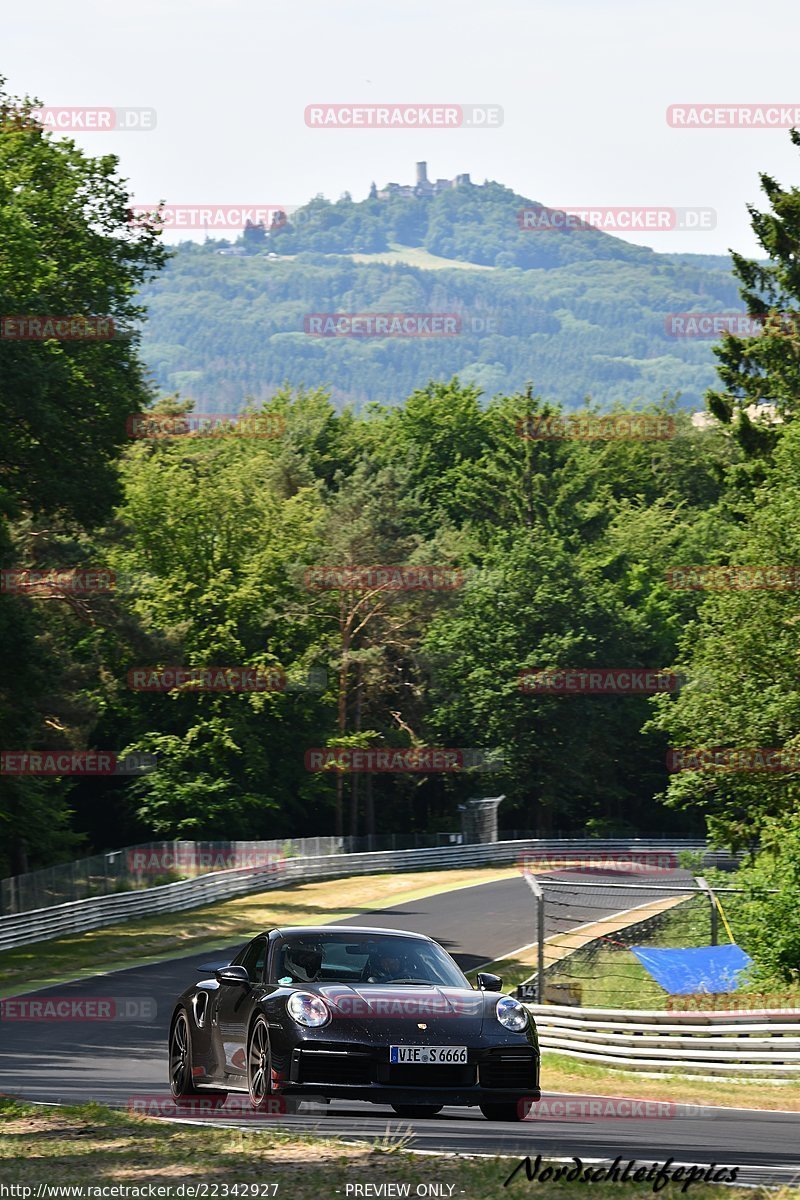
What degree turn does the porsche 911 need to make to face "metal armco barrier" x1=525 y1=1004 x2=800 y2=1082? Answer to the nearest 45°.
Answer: approximately 135° to its left

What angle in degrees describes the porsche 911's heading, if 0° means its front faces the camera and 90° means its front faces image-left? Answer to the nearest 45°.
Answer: approximately 315°

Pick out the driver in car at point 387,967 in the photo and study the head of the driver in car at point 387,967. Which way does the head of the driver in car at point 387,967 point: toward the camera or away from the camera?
toward the camera

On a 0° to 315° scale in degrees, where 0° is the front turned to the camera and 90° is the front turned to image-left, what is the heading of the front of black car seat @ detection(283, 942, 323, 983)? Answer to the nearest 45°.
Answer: approximately 315°

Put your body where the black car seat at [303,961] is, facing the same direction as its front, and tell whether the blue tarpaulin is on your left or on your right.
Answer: on your left

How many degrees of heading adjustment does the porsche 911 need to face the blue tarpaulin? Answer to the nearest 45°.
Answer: approximately 135° to its left

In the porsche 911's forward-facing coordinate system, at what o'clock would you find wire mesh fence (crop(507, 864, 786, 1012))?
The wire mesh fence is roughly at 8 o'clock from the porsche 911.
